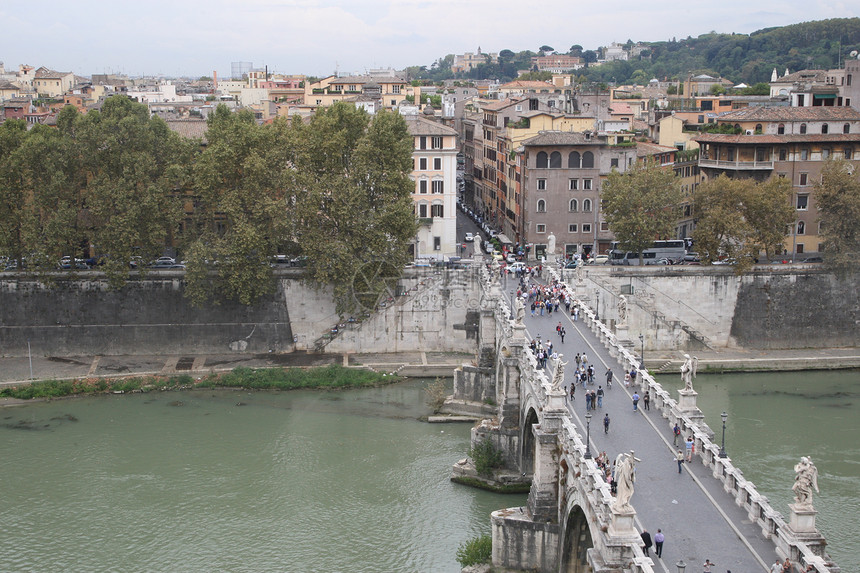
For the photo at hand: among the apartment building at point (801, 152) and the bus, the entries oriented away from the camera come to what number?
0

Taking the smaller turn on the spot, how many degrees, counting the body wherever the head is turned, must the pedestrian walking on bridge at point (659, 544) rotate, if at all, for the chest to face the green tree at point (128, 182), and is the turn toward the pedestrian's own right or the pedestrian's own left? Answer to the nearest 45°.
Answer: approximately 45° to the pedestrian's own left

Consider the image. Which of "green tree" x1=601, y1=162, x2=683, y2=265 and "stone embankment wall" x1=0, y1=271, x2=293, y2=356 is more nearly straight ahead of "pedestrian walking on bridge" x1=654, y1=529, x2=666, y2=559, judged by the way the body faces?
the green tree

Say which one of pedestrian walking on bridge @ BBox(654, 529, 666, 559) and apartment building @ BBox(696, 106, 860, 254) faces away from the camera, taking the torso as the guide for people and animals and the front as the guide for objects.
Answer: the pedestrian walking on bridge

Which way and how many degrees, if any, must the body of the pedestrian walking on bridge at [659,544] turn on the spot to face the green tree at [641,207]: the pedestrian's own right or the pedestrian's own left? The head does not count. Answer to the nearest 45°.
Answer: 0° — they already face it

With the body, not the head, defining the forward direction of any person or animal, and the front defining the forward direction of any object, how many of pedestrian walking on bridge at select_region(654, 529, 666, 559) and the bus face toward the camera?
0

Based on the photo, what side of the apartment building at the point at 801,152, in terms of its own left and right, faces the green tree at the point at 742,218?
front

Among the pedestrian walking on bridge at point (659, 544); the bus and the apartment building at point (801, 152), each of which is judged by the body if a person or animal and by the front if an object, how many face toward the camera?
1

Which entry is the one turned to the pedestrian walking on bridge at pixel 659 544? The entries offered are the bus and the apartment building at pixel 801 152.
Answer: the apartment building

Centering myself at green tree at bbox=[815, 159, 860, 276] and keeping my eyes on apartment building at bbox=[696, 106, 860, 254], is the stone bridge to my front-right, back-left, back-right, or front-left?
back-left

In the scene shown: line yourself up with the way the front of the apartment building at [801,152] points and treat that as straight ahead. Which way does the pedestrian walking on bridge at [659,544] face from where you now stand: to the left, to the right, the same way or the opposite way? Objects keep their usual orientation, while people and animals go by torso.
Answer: the opposite way

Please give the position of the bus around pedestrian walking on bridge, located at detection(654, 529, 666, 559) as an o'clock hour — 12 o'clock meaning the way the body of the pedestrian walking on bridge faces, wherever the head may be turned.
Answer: The bus is roughly at 12 o'clock from the pedestrian walking on bridge.

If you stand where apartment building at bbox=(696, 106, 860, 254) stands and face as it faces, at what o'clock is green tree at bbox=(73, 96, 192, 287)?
The green tree is roughly at 2 o'clock from the apartment building.

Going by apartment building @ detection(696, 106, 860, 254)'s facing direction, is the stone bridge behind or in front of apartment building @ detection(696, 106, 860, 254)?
in front
